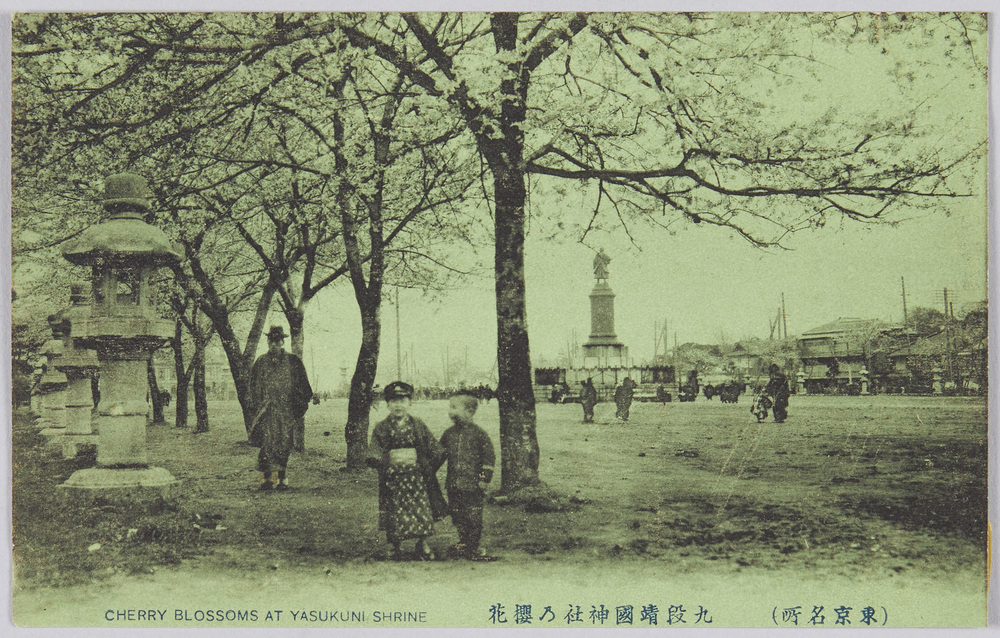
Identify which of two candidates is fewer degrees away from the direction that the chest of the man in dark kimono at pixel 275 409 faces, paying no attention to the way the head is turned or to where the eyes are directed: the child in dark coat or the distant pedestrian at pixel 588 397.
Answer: the child in dark coat

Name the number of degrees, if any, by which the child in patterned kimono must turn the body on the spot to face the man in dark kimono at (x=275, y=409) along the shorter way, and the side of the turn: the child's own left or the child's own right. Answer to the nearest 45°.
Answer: approximately 135° to the child's own right

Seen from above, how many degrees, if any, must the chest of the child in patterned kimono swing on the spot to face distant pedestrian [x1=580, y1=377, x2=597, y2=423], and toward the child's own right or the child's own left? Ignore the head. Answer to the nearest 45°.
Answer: approximately 135° to the child's own left

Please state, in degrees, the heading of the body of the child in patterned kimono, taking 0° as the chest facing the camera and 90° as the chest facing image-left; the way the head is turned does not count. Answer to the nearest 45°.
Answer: approximately 0°

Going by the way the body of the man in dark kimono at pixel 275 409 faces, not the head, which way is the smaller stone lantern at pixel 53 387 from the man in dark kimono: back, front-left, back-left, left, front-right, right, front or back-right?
back-right

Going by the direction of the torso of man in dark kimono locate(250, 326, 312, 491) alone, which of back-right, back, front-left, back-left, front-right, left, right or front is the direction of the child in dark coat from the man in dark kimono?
front-left

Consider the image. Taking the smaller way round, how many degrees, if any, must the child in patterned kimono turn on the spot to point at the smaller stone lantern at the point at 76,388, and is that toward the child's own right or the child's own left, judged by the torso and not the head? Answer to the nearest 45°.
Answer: approximately 135° to the child's own right
